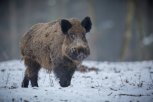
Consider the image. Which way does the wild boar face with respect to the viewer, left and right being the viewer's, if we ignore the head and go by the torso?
facing the viewer and to the right of the viewer
